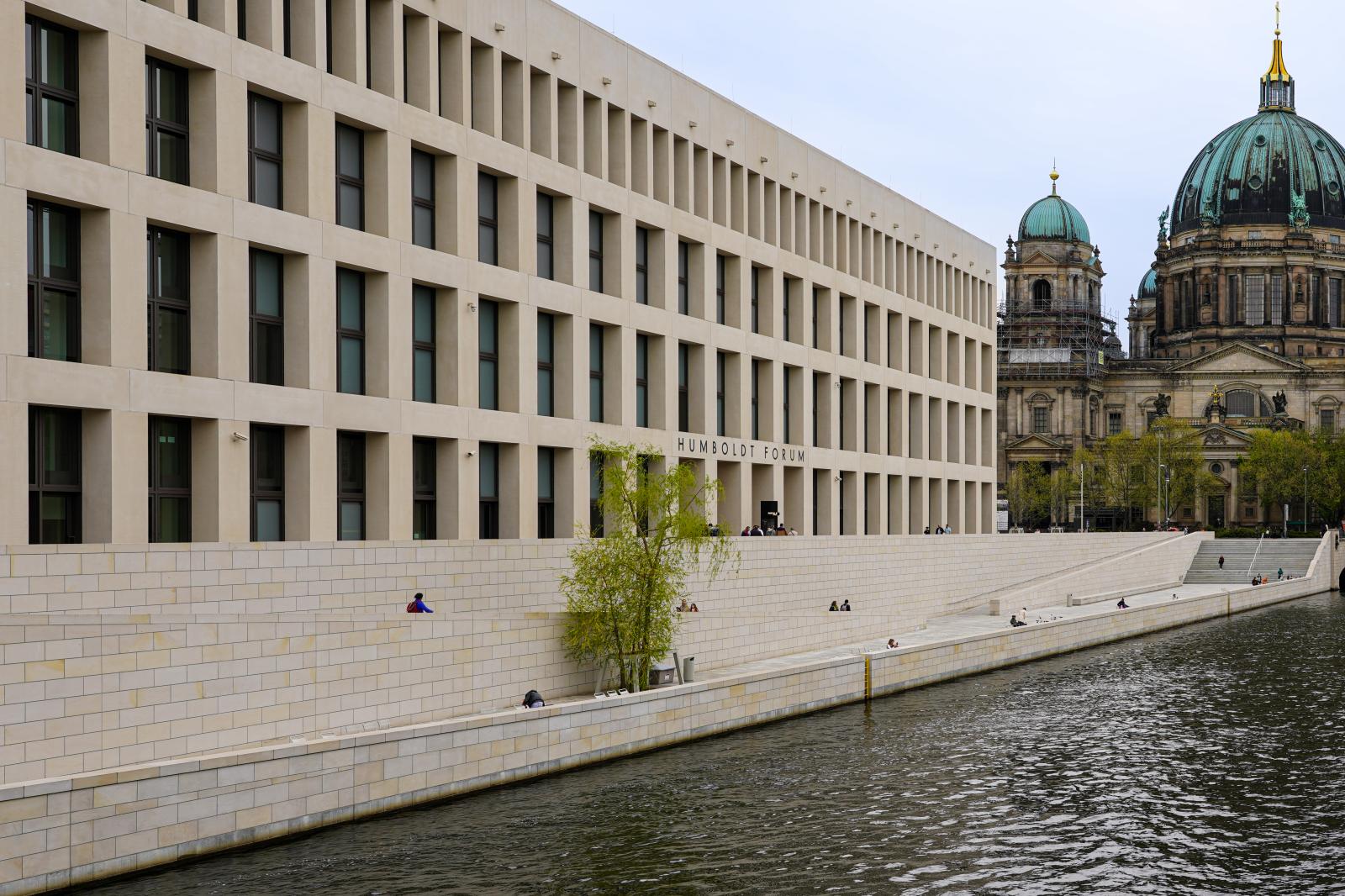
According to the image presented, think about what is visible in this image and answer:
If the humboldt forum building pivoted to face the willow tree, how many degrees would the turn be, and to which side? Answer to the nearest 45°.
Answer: approximately 45° to its left
